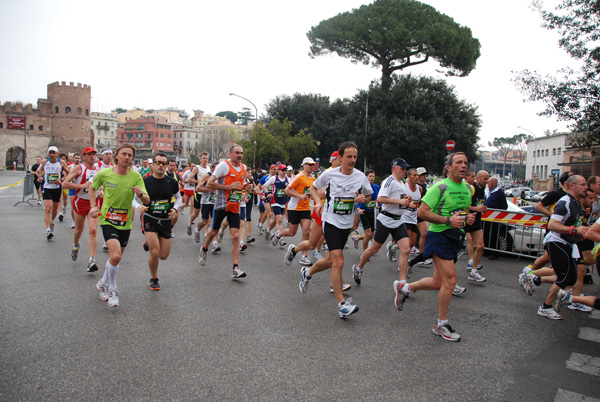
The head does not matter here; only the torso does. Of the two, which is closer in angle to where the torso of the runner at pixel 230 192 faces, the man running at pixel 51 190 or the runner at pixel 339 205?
the runner

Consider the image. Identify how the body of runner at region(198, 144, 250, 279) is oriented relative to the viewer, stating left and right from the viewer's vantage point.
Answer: facing the viewer and to the right of the viewer

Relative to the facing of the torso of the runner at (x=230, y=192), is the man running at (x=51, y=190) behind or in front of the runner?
behind

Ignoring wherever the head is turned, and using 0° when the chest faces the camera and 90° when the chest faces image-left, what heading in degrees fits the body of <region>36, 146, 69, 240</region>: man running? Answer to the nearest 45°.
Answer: approximately 0°

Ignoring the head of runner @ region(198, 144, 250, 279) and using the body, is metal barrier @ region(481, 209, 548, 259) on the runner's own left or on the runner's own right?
on the runner's own left

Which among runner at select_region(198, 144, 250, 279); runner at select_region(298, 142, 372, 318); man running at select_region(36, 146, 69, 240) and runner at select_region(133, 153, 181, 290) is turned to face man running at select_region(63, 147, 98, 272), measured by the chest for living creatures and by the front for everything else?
man running at select_region(36, 146, 69, 240)

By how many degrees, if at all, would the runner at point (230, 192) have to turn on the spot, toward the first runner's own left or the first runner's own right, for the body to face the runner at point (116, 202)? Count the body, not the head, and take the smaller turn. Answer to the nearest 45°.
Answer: approximately 90° to the first runner's own right

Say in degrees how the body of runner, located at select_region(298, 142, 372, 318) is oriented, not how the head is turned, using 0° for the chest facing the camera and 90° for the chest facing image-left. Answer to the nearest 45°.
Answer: approximately 315°

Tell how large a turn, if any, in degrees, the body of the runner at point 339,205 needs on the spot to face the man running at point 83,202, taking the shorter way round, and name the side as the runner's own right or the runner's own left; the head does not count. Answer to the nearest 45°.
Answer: approximately 180°

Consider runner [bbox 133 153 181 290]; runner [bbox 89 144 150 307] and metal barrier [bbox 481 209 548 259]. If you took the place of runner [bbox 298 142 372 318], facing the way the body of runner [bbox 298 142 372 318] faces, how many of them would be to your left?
1

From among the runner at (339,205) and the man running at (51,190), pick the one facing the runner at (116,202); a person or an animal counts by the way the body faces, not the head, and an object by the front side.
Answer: the man running

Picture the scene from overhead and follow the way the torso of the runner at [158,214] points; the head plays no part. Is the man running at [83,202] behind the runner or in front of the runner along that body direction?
behind

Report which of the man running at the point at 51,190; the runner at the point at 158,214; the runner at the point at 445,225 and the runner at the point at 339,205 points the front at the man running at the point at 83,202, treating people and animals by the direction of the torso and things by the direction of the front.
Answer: the man running at the point at 51,190

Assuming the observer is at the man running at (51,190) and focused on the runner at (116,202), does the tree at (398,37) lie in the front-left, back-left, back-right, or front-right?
back-left
